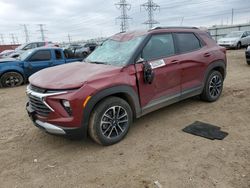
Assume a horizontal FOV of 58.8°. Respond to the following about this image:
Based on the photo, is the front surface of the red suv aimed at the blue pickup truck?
no

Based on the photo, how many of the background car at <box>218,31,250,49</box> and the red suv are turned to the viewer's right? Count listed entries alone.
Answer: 0

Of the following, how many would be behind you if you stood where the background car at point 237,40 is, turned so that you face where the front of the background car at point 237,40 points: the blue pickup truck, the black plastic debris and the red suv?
0

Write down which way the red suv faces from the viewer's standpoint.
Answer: facing the viewer and to the left of the viewer

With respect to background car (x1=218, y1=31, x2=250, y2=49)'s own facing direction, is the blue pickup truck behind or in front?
in front

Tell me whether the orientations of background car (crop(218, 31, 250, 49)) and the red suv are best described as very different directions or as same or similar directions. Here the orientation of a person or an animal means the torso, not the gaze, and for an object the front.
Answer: same or similar directions

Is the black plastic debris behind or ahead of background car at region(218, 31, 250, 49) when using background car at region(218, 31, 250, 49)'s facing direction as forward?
ahead

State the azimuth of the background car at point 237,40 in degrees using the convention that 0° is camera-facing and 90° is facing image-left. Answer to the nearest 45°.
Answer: approximately 45°

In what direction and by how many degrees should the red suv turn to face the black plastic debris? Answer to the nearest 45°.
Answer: approximately 135° to its left

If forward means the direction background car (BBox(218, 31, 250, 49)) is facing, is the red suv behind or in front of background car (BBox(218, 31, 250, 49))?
in front
